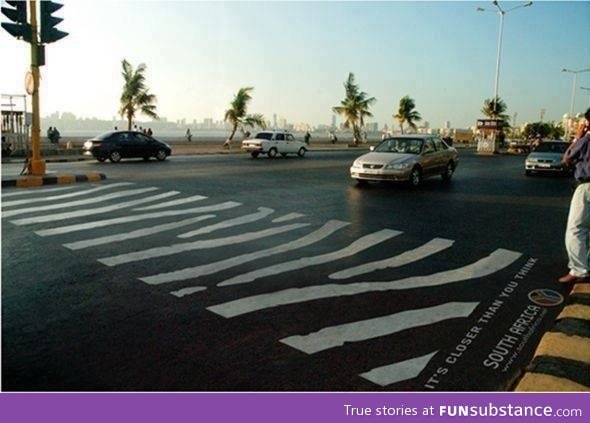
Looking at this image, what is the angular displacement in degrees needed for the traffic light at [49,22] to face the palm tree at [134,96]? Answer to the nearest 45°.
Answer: approximately 90° to its left

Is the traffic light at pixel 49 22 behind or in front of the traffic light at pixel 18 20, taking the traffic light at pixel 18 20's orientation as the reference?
behind

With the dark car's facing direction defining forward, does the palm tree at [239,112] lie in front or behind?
in front
